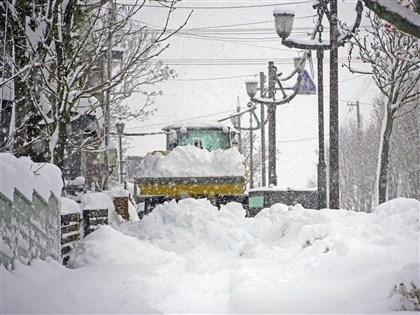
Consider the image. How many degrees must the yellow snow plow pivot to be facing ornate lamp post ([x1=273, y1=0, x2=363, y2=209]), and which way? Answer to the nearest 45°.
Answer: approximately 45° to its left

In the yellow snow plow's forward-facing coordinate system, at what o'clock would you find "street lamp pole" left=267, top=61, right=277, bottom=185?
The street lamp pole is roughly at 7 o'clock from the yellow snow plow.

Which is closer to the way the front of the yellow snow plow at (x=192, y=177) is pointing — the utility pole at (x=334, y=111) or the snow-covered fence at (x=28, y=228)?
the snow-covered fence

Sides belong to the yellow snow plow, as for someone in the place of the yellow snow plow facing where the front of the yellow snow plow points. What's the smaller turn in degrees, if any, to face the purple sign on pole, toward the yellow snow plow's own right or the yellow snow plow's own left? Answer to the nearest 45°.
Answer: approximately 135° to the yellow snow plow's own left

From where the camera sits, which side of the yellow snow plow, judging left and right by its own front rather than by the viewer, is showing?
front

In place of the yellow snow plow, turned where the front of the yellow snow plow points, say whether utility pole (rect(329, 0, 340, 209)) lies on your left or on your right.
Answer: on your left

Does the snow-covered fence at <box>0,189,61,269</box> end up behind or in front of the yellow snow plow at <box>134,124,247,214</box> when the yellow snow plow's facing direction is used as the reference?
in front

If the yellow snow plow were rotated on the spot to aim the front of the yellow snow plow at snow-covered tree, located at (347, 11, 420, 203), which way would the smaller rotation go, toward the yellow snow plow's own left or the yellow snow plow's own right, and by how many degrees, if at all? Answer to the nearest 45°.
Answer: approximately 90° to the yellow snow plow's own left
